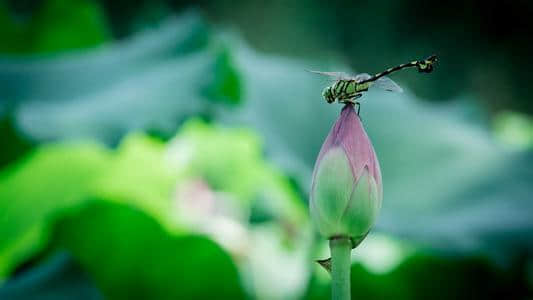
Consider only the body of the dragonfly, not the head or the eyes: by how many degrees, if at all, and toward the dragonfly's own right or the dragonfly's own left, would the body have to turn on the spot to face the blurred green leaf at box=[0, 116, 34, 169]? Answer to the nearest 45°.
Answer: approximately 45° to the dragonfly's own right

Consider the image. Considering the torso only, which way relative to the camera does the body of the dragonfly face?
to the viewer's left
